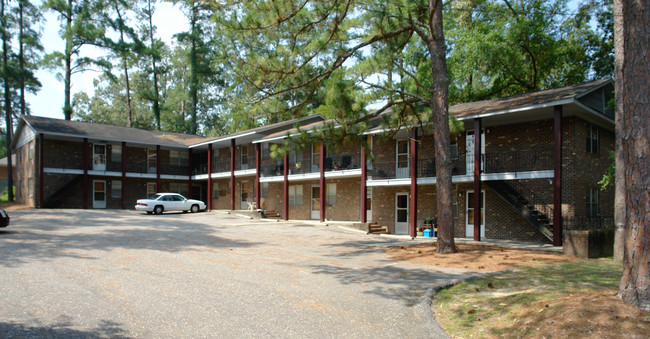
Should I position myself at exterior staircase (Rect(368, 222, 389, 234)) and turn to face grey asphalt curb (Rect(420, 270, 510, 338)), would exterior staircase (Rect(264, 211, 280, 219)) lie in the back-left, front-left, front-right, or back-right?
back-right

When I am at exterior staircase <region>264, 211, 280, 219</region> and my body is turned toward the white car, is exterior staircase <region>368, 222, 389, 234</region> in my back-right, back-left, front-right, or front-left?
back-left
